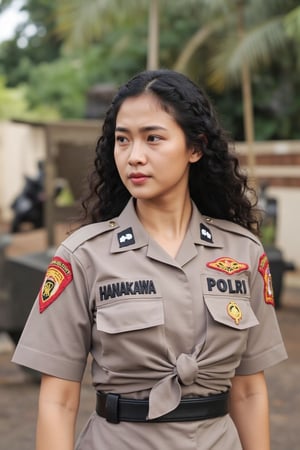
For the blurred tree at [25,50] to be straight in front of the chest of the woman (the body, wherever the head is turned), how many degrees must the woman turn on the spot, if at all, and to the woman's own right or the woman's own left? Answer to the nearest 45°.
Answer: approximately 180°

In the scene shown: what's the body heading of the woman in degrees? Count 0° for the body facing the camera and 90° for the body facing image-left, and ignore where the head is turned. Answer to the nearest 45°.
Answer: approximately 0°

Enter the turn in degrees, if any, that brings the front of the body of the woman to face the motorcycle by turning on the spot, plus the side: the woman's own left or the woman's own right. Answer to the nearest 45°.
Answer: approximately 180°
